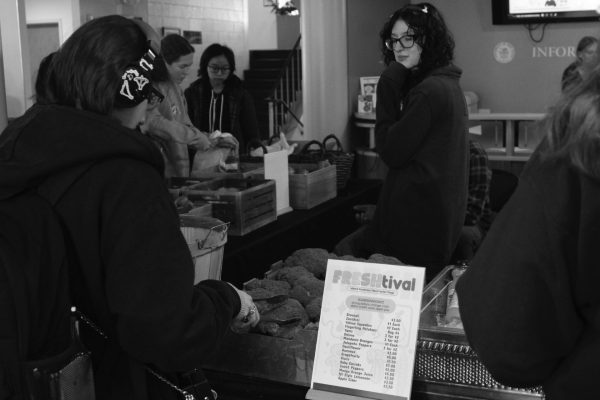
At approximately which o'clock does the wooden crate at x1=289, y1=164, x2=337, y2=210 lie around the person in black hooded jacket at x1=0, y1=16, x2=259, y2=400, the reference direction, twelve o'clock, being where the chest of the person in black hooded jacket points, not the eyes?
The wooden crate is roughly at 11 o'clock from the person in black hooded jacket.

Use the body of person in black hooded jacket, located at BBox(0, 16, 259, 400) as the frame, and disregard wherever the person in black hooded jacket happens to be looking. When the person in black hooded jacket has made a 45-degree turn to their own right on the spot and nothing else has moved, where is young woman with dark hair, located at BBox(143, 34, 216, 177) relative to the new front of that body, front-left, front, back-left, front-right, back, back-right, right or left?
left

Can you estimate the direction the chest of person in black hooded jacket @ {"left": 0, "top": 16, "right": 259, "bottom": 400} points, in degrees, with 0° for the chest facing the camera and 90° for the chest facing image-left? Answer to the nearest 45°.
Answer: approximately 225°

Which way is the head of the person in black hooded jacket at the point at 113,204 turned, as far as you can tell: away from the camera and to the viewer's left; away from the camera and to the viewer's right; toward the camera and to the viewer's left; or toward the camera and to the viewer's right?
away from the camera and to the viewer's right

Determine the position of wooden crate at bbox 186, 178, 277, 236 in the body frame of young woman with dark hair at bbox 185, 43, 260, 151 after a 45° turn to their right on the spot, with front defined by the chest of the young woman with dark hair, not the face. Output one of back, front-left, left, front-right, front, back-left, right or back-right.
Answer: front-left

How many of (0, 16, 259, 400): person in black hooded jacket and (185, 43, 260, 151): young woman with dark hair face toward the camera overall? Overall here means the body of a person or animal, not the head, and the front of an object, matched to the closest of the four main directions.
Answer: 1

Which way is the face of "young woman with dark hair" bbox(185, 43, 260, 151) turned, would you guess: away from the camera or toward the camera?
toward the camera

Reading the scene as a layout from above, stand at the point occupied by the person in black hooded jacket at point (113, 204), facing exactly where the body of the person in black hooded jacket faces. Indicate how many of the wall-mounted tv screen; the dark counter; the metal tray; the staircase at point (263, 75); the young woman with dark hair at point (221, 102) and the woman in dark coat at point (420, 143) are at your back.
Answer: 0

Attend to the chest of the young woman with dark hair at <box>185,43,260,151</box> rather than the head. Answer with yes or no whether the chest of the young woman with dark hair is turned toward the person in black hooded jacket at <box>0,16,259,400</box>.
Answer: yes

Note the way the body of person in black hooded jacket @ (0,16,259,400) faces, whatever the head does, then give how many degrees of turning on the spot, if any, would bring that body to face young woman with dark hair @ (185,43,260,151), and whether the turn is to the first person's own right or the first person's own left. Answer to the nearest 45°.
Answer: approximately 45° to the first person's own left

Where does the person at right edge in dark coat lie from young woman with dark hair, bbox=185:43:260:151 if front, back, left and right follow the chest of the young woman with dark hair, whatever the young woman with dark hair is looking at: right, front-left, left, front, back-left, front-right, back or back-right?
front

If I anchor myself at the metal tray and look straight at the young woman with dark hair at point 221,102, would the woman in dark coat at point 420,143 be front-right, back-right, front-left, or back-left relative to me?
front-right

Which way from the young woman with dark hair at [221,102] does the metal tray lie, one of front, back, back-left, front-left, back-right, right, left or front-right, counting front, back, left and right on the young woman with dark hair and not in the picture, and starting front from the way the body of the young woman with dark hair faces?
front

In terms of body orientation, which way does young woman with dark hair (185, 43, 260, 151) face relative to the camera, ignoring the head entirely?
toward the camera

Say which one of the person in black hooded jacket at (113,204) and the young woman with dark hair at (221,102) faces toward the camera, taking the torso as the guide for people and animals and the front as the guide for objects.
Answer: the young woman with dark hair

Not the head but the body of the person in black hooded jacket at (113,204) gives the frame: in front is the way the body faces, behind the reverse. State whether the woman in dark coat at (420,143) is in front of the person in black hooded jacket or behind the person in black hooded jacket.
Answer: in front

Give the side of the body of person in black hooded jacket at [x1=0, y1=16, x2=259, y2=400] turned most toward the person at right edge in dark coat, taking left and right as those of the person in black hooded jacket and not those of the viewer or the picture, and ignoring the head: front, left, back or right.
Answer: right
